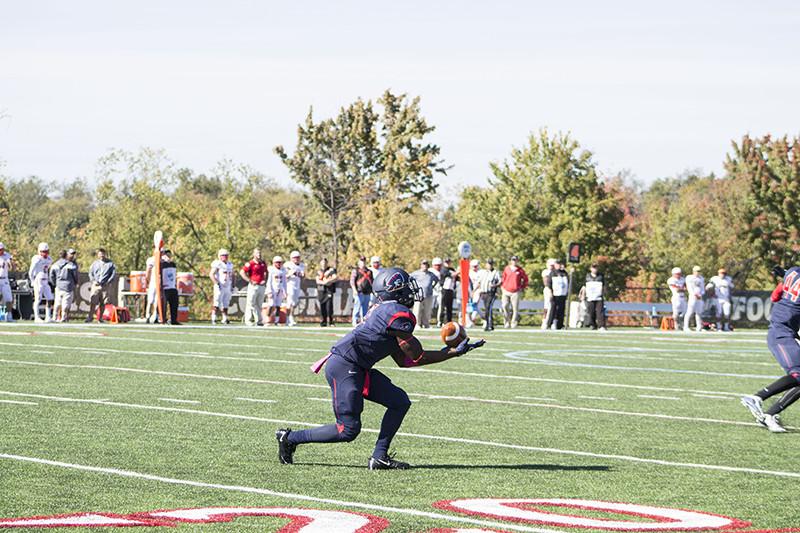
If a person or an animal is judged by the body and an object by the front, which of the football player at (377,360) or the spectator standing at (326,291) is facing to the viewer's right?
the football player

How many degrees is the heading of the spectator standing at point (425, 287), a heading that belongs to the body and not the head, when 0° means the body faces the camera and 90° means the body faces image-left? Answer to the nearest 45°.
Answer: approximately 0°

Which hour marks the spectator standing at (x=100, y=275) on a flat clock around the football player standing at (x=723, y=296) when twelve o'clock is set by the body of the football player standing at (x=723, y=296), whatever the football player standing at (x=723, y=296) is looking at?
the spectator standing at (x=100, y=275) is roughly at 2 o'clock from the football player standing at (x=723, y=296).

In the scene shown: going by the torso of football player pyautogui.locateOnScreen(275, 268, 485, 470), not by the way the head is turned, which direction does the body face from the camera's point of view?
to the viewer's right

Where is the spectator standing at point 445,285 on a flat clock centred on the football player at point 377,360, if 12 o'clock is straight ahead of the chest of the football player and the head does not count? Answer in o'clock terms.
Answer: The spectator standing is roughly at 9 o'clock from the football player.

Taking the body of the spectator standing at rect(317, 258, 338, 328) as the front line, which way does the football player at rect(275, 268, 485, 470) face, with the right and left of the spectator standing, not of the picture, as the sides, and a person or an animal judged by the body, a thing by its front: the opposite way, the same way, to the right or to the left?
to the left

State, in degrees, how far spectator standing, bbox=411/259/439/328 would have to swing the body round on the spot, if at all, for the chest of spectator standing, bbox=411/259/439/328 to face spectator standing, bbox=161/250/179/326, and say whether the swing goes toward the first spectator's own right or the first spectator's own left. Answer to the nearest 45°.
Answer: approximately 90° to the first spectator's own right

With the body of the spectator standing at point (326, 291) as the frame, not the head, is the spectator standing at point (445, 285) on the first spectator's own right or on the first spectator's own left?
on the first spectator's own left

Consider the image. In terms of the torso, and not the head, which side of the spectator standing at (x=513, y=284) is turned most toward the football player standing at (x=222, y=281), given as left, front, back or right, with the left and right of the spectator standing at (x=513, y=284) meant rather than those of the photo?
right
